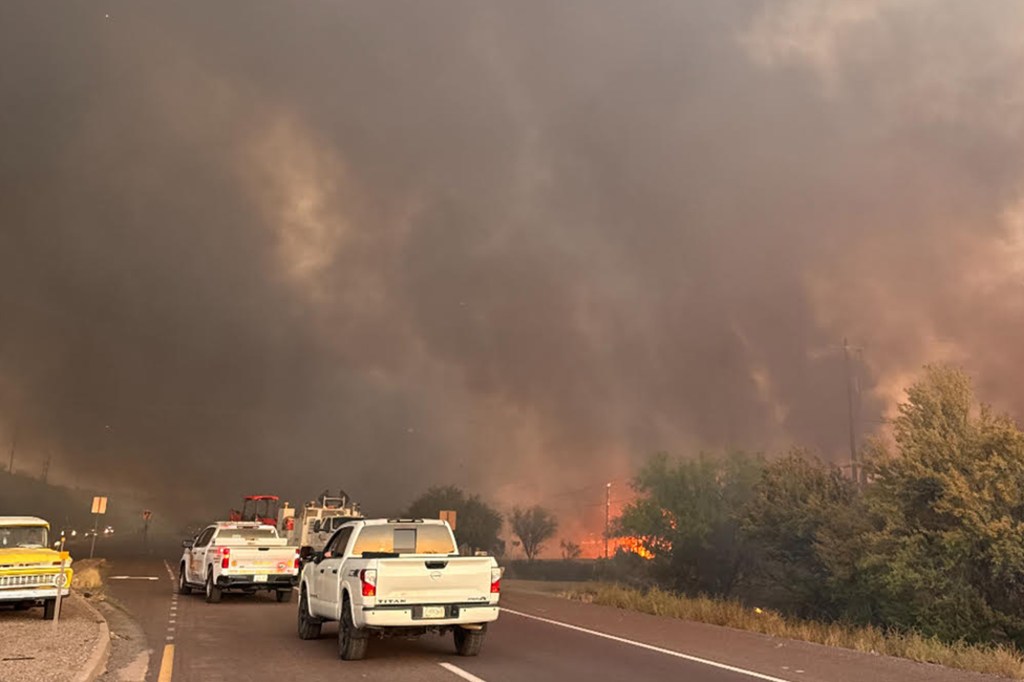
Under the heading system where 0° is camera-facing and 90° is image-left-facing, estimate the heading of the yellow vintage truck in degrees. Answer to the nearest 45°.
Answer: approximately 0°

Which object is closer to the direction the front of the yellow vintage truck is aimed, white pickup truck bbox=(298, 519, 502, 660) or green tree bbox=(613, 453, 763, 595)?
the white pickup truck

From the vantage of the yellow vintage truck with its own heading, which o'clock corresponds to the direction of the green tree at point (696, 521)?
The green tree is roughly at 8 o'clock from the yellow vintage truck.

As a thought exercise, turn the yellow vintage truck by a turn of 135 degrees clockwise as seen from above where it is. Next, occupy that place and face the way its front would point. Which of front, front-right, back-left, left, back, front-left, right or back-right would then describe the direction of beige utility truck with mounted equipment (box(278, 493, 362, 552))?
right

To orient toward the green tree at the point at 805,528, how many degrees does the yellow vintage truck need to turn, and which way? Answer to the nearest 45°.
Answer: approximately 90° to its left
